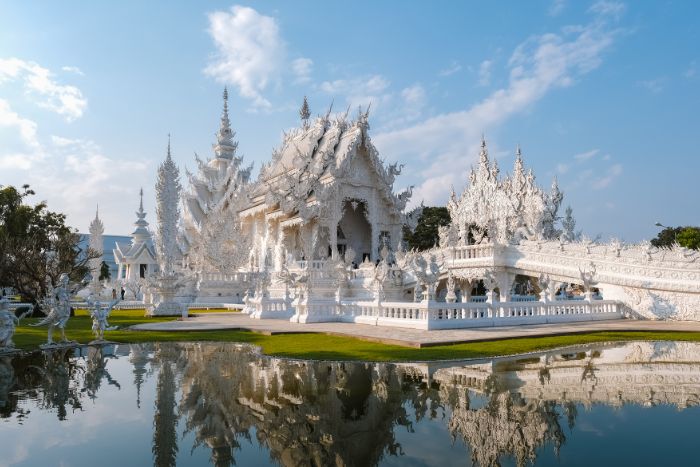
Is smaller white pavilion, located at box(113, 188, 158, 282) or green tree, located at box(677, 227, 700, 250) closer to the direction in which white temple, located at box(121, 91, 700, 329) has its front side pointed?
the green tree

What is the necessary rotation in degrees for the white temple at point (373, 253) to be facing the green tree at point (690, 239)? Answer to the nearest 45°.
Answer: approximately 90° to its left

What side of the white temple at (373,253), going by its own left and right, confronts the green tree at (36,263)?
right

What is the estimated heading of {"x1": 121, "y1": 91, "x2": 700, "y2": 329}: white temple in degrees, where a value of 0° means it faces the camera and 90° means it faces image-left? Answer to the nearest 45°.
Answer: approximately 315°

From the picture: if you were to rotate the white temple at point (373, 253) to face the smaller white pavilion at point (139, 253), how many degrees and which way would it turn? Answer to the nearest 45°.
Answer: approximately 180°

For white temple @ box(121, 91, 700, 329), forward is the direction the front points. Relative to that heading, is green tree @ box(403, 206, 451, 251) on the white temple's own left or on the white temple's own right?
on the white temple's own left
